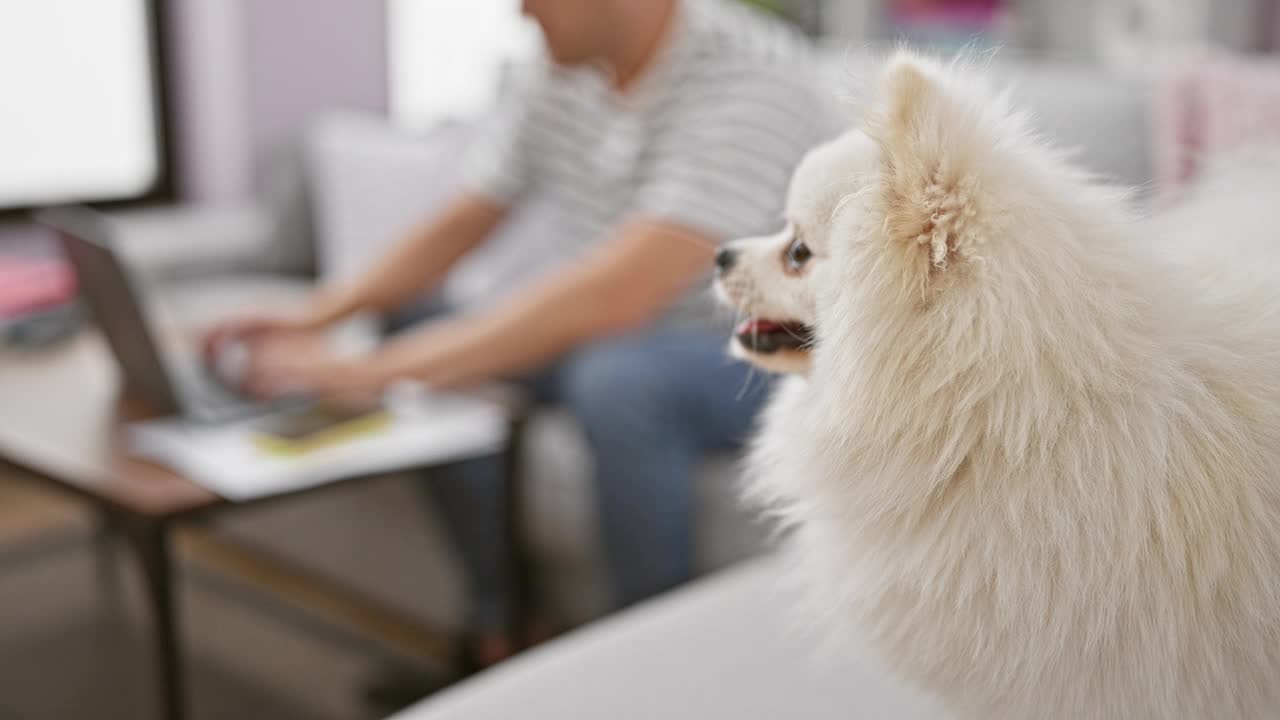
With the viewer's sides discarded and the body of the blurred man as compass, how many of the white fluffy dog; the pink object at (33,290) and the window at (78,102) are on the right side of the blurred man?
2

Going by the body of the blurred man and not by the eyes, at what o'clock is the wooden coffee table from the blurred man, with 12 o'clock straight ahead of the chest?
The wooden coffee table is roughly at 1 o'clock from the blurred man.

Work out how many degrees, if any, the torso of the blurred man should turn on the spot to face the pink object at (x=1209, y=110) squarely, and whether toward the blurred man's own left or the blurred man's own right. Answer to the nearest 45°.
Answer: approximately 135° to the blurred man's own left

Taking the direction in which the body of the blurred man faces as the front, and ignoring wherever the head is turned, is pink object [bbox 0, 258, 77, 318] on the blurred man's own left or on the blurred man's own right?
on the blurred man's own right

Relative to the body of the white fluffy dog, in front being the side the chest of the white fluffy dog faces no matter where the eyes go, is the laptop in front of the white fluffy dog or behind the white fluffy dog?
in front

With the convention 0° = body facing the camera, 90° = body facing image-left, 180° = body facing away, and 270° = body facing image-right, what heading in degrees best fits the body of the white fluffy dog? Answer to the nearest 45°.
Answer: approximately 90°

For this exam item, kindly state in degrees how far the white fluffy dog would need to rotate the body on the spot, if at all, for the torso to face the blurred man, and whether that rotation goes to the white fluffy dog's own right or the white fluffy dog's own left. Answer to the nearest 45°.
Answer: approximately 45° to the white fluffy dog's own right

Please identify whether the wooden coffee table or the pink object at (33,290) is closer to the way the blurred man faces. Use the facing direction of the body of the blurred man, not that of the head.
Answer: the wooden coffee table
